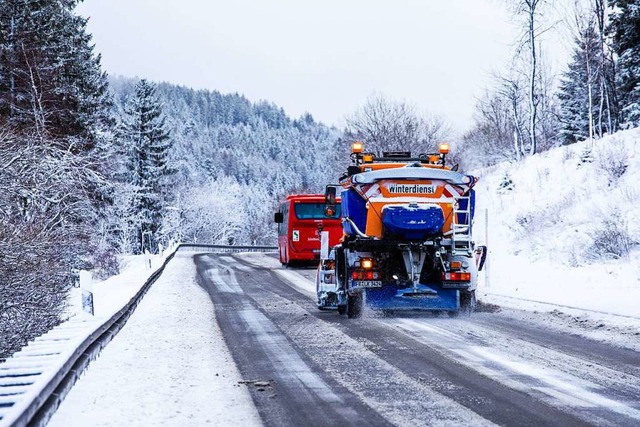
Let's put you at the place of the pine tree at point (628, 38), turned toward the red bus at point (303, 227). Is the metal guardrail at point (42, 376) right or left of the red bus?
left

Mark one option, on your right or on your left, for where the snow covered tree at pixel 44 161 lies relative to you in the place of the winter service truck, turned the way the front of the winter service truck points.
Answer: on your left

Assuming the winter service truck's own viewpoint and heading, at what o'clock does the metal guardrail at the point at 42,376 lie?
The metal guardrail is roughly at 7 o'clock from the winter service truck.

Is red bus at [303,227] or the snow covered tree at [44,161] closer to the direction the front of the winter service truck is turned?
the red bus

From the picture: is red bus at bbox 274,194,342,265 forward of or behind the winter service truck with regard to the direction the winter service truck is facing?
forward

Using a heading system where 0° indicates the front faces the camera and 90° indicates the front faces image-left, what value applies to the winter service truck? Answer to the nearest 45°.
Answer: approximately 180°
